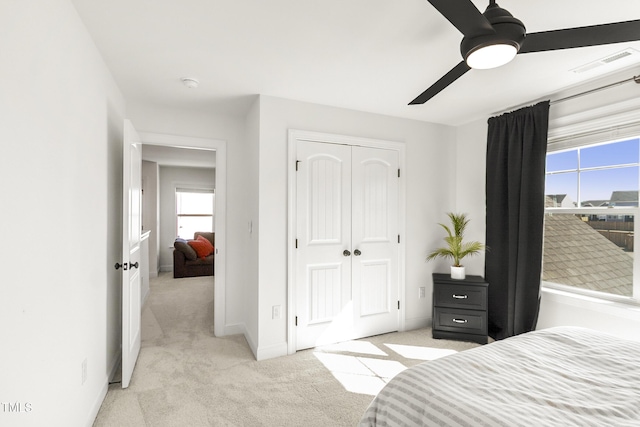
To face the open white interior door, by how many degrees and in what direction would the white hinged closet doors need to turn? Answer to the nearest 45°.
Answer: approximately 90° to its right

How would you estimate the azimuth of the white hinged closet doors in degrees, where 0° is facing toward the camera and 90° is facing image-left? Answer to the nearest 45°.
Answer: approximately 315°

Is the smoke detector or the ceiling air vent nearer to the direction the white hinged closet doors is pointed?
the ceiling air vent

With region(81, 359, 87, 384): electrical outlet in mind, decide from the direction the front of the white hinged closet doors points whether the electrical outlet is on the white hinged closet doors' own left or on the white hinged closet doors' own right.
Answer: on the white hinged closet doors' own right

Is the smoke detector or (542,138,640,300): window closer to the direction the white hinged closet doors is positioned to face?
the window

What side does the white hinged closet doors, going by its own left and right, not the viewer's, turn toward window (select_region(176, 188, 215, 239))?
back

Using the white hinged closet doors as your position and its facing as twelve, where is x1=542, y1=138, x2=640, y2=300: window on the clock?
The window is roughly at 11 o'clock from the white hinged closet doors.

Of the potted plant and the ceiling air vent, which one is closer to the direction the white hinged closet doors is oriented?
the ceiling air vent

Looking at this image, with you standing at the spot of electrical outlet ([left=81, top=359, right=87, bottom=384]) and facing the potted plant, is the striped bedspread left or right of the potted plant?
right
